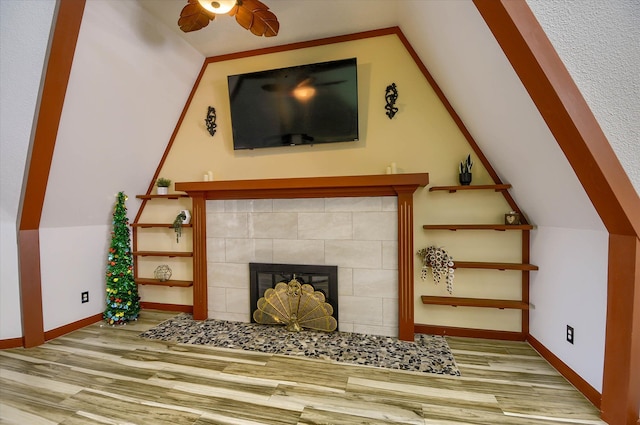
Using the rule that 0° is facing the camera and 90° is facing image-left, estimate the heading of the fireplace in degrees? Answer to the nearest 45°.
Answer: approximately 0°

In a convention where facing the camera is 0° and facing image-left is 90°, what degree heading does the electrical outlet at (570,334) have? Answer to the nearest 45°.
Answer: approximately 45°

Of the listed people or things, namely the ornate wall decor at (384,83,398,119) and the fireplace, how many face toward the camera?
2

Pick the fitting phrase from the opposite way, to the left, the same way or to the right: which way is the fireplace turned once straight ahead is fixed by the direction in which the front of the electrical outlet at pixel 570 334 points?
to the left

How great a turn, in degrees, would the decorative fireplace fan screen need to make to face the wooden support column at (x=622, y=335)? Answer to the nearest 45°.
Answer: approximately 45° to its left

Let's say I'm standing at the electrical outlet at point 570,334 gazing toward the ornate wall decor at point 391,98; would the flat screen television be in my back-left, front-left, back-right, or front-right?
front-left

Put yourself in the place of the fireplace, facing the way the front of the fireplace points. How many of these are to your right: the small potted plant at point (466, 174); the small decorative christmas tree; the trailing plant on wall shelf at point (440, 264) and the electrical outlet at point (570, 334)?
1

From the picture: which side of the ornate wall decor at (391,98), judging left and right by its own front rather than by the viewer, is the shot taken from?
front

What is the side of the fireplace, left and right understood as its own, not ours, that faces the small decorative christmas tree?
right

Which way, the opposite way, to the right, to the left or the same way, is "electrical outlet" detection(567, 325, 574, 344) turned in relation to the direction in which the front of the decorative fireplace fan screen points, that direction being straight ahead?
to the right

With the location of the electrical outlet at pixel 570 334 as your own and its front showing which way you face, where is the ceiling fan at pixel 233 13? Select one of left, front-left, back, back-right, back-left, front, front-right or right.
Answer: front
